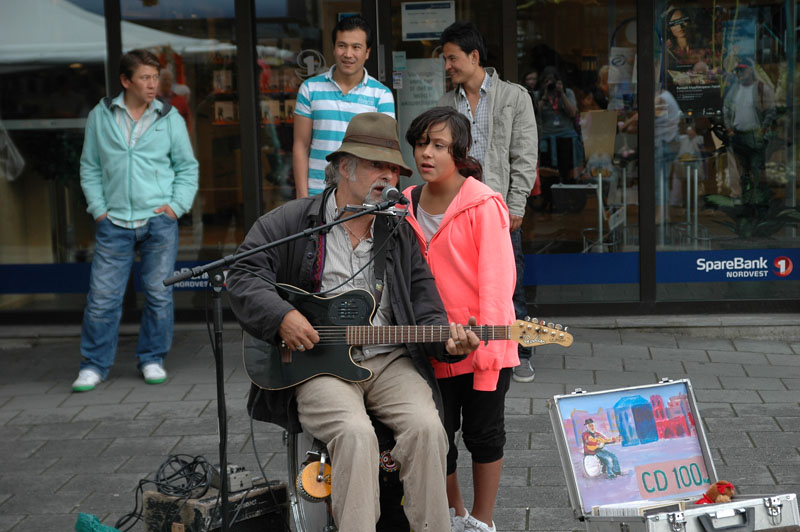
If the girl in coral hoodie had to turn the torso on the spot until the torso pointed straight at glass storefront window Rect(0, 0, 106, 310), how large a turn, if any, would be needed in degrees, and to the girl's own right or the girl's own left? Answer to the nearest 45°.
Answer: approximately 90° to the girl's own right

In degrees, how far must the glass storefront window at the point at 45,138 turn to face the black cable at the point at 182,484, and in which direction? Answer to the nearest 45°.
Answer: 0° — it already faces it

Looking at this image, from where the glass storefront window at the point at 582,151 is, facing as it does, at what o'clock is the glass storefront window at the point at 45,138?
the glass storefront window at the point at 45,138 is roughly at 3 o'clock from the glass storefront window at the point at 582,151.

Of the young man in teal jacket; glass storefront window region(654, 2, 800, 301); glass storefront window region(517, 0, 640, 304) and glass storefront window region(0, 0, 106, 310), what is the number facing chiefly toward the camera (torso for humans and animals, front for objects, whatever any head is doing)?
4

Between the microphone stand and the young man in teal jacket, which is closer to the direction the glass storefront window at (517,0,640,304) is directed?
the microphone stand

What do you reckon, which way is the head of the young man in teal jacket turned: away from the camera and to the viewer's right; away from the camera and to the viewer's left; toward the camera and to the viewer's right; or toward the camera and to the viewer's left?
toward the camera and to the viewer's right

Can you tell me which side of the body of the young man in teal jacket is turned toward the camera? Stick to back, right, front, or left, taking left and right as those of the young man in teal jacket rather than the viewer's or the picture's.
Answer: front

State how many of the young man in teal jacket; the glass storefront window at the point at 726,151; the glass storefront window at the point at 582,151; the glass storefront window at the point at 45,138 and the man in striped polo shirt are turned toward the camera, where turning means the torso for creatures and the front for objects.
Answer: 5

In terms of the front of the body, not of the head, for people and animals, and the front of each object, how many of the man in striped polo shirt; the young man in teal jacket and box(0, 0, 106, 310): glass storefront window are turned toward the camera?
3

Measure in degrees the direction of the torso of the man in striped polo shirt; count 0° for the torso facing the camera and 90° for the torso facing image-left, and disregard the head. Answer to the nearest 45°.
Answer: approximately 0°

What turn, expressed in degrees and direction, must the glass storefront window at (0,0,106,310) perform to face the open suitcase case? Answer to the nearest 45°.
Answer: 0° — it already faces it

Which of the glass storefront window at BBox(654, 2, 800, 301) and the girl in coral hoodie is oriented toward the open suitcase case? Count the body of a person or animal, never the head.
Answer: the glass storefront window

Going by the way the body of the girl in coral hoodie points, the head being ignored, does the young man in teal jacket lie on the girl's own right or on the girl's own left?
on the girl's own right

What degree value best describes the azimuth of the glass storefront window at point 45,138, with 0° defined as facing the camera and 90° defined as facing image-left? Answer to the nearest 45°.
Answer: approximately 0°

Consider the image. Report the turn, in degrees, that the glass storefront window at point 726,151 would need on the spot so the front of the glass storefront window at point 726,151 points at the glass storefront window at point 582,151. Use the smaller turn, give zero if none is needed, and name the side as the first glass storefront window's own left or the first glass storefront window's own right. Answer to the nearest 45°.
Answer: approximately 90° to the first glass storefront window's own right

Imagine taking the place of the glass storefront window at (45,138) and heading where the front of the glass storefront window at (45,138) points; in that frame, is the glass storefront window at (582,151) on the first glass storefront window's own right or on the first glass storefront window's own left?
on the first glass storefront window's own left

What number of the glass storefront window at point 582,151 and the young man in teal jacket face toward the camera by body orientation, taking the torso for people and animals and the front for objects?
2
